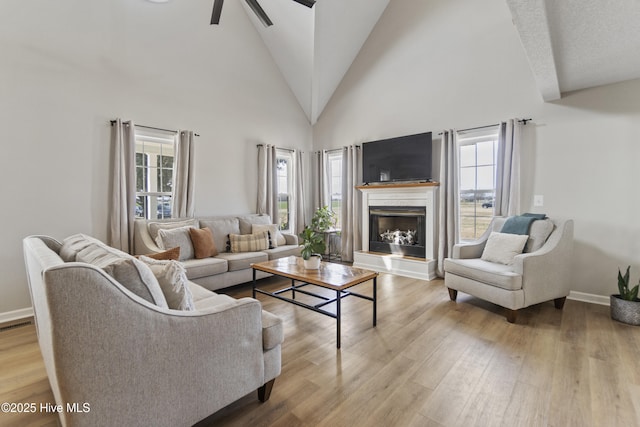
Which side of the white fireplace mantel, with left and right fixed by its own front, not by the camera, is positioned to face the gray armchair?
left

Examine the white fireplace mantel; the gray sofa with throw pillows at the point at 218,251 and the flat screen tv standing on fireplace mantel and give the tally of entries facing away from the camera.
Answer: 0

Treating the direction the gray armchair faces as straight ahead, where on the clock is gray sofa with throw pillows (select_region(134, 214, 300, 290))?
The gray sofa with throw pillows is roughly at 1 o'clock from the gray armchair.

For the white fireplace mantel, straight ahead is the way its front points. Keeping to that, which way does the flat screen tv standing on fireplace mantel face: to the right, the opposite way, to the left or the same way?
the same way

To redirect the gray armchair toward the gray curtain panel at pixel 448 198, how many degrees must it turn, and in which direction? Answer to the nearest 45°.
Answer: approximately 90° to its right

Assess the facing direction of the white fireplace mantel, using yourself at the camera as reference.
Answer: facing the viewer and to the left of the viewer

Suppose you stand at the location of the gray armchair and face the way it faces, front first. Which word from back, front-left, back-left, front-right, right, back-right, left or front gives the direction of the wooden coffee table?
front

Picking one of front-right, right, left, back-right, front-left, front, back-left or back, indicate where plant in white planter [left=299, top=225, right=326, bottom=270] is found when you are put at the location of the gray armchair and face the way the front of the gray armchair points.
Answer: front

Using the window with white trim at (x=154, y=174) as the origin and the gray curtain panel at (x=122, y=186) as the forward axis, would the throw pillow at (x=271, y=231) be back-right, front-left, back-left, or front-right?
back-left

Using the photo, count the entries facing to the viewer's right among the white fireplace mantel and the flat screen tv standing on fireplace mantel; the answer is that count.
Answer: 0

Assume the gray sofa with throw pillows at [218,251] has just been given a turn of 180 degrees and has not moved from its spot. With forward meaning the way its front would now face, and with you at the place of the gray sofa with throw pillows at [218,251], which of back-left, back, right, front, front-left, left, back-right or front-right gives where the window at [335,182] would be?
right

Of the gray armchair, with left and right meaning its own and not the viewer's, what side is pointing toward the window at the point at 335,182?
right

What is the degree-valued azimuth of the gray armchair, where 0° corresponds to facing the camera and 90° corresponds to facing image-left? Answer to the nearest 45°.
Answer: approximately 45°

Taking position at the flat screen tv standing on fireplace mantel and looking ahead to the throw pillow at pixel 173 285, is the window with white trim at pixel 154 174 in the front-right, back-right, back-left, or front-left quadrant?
front-right

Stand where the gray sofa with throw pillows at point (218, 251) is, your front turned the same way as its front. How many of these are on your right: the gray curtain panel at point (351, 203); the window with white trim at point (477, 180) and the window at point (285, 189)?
0

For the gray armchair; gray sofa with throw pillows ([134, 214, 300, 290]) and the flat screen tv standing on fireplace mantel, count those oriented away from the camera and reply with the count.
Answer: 0

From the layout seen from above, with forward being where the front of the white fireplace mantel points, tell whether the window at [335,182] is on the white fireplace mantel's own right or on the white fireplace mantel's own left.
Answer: on the white fireplace mantel's own right

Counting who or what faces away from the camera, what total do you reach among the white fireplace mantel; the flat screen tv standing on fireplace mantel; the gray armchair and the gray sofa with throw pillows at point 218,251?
0
